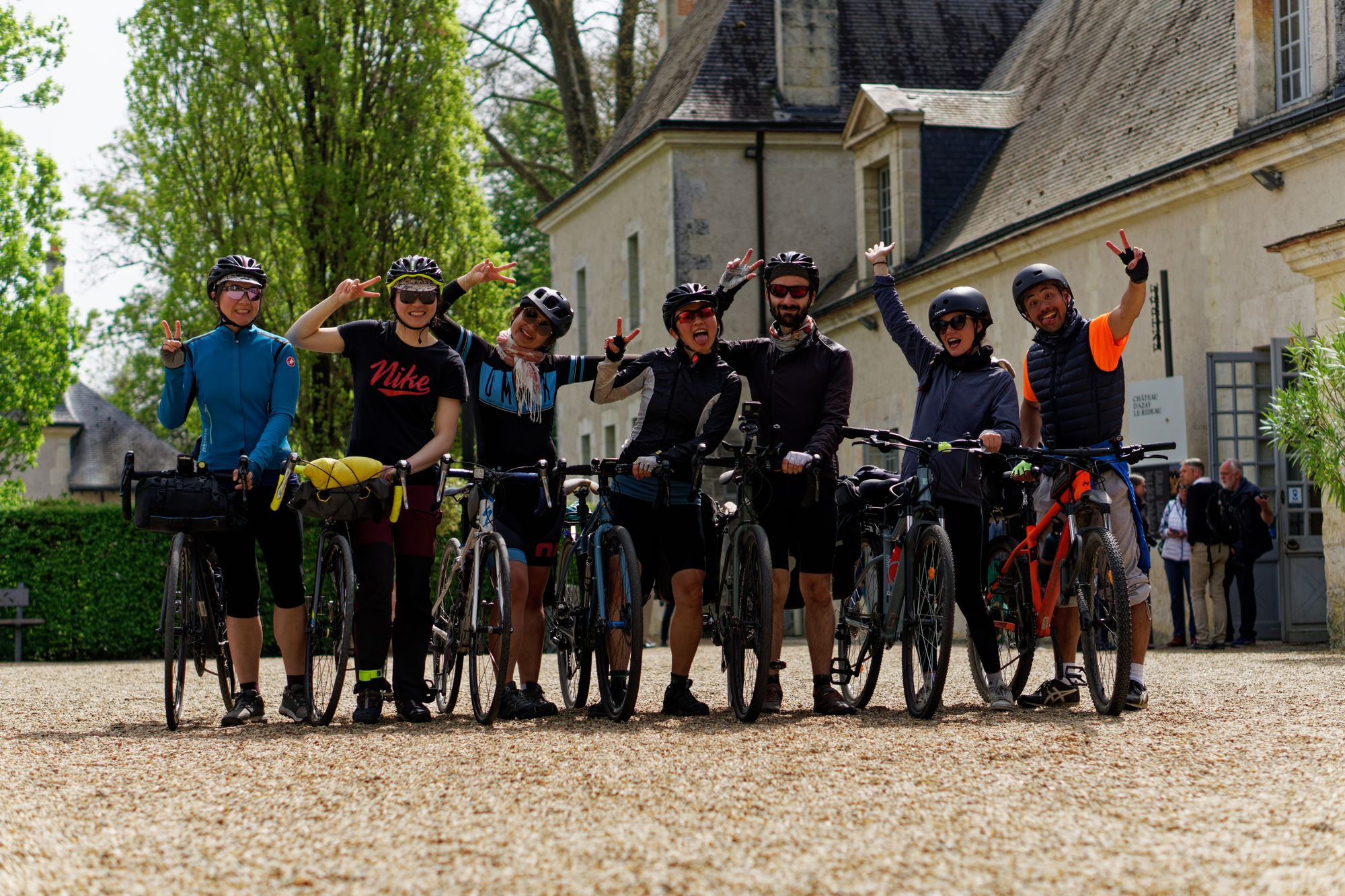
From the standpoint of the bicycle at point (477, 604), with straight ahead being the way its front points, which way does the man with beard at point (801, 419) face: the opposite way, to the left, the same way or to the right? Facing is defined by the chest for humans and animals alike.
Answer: the same way

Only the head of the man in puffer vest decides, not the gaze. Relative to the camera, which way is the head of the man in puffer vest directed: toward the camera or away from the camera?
toward the camera

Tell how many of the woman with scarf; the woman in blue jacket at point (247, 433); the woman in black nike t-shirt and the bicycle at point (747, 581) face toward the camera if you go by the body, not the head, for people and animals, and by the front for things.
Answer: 4

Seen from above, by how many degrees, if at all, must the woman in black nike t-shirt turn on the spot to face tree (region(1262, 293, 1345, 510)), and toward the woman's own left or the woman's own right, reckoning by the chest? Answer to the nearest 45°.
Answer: approximately 135° to the woman's own left

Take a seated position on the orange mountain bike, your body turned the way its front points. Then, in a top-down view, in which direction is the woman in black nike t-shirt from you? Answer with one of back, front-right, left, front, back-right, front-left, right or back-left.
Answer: back-right

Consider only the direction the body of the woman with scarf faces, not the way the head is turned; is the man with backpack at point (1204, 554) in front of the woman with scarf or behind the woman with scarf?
behind

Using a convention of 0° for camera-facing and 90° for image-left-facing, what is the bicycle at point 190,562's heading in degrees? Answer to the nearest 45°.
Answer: approximately 0°

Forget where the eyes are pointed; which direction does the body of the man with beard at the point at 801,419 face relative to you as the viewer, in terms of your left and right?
facing the viewer

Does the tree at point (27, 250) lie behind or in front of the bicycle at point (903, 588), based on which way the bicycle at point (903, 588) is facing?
behind

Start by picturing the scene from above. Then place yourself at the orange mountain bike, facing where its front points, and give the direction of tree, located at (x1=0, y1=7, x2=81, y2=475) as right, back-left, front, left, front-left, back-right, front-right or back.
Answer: back

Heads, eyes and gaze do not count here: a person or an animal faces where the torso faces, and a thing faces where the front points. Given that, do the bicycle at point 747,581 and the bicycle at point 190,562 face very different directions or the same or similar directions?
same or similar directions

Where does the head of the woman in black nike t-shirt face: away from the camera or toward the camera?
toward the camera

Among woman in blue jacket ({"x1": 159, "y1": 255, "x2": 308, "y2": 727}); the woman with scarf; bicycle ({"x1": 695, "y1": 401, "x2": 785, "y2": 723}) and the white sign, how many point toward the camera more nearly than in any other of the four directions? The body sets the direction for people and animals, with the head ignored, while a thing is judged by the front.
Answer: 4

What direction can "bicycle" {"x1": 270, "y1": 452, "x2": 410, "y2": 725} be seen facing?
toward the camera

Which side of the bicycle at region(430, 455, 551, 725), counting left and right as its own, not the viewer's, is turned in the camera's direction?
front

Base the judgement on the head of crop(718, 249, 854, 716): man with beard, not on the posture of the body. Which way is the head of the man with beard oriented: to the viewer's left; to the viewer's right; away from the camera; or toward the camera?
toward the camera

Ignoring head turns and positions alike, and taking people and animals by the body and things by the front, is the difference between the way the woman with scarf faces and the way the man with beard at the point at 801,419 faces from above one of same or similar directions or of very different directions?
same or similar directions

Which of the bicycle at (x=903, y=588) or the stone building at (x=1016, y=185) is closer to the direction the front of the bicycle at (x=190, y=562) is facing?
the bicycle
